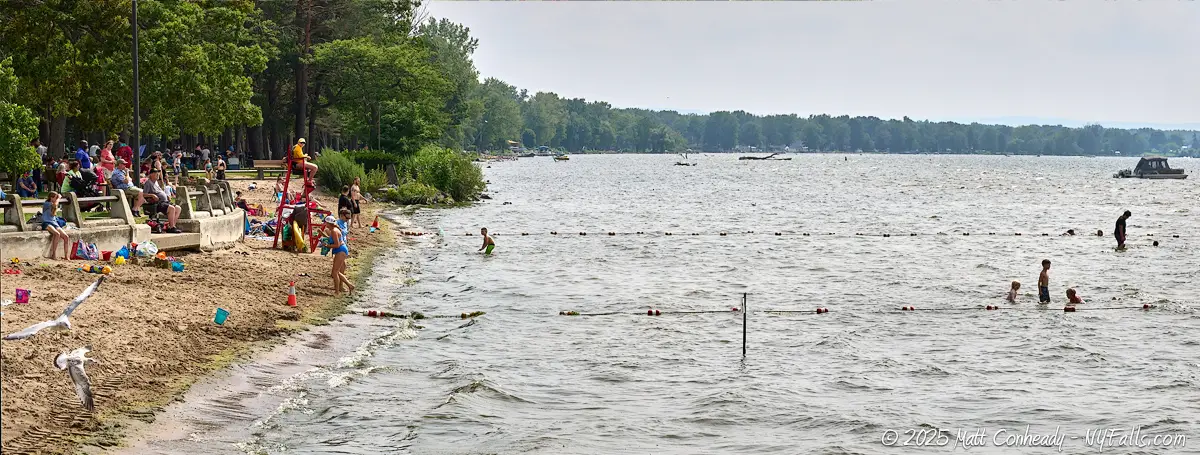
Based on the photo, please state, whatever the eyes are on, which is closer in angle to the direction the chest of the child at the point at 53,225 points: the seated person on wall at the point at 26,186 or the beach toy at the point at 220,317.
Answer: the beach toy

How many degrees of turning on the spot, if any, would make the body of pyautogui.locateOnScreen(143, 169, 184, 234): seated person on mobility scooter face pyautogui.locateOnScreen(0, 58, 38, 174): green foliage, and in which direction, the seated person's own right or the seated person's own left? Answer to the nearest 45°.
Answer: approximately 180°

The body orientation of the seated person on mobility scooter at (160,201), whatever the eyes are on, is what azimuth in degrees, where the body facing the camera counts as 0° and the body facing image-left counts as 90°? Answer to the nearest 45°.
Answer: approximately 315°

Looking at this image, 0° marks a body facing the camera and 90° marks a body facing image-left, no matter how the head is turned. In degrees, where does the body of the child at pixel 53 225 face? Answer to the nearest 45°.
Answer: approximately 315°

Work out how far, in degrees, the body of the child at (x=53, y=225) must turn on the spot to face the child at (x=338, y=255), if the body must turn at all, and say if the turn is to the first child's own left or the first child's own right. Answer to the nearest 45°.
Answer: approximately 45° to the first child's own left
